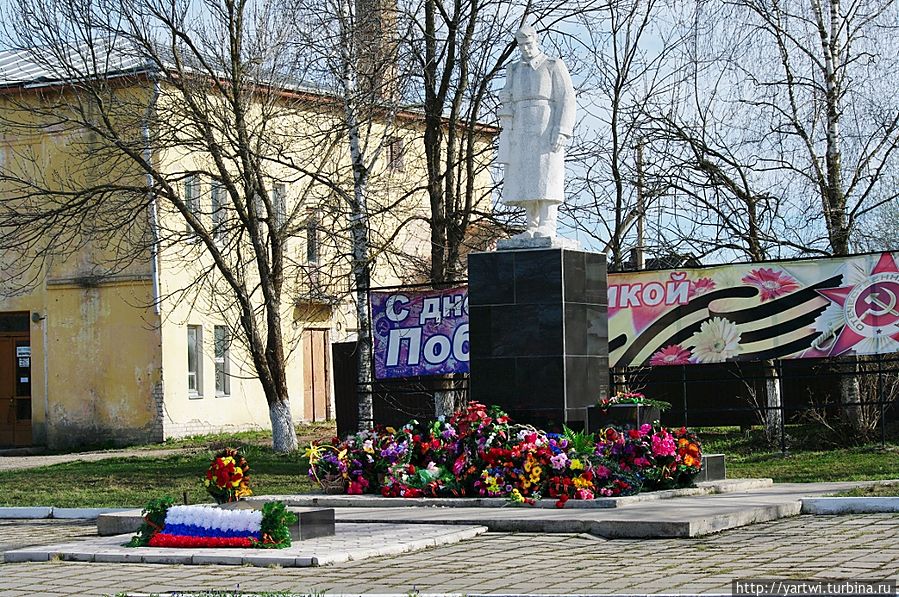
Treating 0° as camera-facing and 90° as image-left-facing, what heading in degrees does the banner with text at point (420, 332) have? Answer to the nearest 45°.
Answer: approximately 0°

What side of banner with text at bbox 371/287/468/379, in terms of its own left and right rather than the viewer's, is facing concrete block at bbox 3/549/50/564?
front

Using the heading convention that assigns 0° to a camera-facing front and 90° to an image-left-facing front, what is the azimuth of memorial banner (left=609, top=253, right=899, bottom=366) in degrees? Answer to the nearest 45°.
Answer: approximately 0°

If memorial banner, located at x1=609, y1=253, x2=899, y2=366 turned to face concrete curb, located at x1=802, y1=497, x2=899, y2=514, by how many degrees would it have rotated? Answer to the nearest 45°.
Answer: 0° — it already faces it

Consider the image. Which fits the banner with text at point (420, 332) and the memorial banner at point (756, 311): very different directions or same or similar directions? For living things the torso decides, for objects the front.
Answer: same or similar directions

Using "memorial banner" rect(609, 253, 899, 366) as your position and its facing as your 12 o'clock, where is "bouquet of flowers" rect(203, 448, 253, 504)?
The bouquet of flowers is roughly at 1 o'clock from the memorial banner.

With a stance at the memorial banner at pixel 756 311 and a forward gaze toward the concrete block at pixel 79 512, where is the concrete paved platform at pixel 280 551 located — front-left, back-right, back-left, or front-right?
front-left

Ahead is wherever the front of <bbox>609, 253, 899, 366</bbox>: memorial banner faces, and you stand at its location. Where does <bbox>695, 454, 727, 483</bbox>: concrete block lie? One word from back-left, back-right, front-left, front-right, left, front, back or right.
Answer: front

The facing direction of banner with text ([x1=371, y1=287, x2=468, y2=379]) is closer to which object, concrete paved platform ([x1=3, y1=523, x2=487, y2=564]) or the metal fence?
the concrete paved platform

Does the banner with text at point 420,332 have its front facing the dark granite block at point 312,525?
yes

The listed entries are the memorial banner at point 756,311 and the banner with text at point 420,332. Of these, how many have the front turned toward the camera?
2

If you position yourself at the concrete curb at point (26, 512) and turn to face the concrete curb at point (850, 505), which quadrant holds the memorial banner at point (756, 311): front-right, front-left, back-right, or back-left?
front-left

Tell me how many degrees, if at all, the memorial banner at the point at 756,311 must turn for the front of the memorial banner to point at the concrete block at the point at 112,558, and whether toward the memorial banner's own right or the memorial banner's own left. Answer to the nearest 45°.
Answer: approximately 45° to the memorial banner's own right

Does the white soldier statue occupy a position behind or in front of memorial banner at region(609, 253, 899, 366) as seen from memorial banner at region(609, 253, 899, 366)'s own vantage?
in front

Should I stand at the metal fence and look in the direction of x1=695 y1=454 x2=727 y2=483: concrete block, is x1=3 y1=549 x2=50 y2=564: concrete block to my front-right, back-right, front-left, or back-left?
front-right
